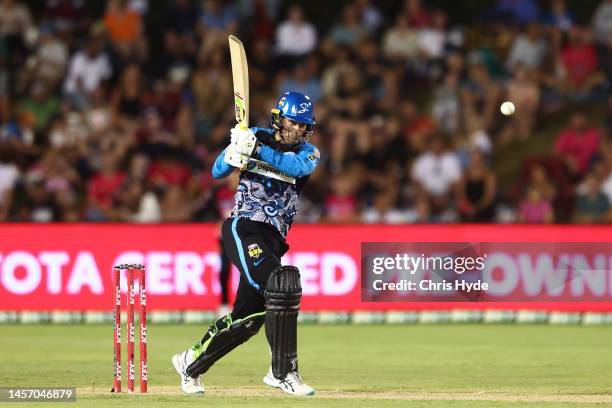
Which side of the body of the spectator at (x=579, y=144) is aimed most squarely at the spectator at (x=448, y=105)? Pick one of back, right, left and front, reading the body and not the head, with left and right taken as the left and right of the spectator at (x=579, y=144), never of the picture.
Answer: right

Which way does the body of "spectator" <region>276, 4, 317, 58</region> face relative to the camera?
toward the camera

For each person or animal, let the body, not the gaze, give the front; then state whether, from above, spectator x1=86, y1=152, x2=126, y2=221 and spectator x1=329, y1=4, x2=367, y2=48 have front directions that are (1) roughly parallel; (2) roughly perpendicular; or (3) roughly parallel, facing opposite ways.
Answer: roughly parallel

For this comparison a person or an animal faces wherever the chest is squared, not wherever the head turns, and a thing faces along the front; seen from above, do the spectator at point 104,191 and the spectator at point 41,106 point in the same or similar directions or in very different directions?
same or similar directions

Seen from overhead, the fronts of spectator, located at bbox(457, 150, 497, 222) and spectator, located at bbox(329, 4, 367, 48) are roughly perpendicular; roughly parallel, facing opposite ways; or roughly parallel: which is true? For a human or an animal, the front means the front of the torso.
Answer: roughly parallel

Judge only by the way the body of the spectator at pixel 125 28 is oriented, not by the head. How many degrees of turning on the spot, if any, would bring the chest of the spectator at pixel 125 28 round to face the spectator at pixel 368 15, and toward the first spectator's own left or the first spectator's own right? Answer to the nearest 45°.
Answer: approximately 90° to the first spectator's own left

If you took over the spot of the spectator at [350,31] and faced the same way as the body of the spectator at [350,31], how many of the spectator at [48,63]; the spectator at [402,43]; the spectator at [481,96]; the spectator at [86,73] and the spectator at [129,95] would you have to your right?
3

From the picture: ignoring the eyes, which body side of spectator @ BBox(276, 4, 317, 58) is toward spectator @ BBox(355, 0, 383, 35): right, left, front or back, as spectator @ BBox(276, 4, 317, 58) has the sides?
left

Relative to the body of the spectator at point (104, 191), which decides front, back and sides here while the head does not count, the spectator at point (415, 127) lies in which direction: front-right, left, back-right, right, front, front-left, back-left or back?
left

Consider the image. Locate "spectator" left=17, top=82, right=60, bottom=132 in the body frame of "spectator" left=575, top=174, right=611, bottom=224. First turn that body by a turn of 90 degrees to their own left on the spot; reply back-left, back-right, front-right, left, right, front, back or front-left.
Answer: back

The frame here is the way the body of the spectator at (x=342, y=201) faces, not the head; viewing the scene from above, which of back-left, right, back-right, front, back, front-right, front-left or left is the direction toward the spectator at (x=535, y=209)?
left
